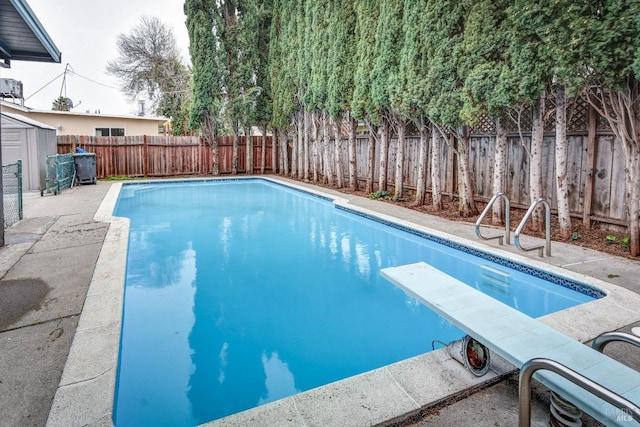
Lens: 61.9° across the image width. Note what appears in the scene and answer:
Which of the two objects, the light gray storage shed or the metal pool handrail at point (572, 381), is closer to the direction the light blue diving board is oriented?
the light gray storage shed

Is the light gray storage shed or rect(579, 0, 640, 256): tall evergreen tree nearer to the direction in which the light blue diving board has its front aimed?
the light gray storage shed

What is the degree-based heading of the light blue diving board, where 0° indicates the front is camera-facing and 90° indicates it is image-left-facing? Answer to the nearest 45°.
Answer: approximately 135°

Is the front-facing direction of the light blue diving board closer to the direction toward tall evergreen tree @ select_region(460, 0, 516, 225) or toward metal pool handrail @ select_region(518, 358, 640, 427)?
the tall evergreen tree

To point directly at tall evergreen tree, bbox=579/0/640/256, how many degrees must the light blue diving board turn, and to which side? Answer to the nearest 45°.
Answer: approximately 45° to its right

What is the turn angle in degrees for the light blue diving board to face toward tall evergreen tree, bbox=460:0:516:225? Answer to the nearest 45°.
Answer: approximately 45° to its right

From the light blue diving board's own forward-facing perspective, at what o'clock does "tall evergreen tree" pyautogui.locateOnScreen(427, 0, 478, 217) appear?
The tall evergreen tree is roughly at 1 o'clock from the light blue diving board.
